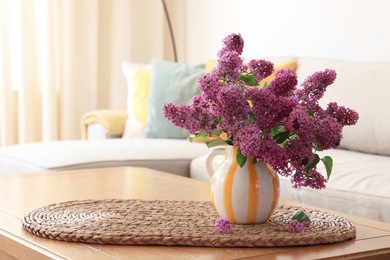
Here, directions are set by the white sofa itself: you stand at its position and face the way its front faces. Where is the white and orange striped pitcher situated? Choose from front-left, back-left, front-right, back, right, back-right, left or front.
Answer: front-left

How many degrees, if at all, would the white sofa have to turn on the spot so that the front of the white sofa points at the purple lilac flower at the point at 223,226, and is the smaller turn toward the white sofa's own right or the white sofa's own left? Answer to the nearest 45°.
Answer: approximately 45° to the white sofa's own left

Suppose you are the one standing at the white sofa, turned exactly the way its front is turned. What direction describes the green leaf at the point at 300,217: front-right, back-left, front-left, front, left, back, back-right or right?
front-left

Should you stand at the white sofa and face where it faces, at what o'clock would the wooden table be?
The wooden table is roughly at 11 o'clock from the white sofa.

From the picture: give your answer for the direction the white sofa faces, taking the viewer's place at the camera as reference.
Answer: facing the viewer and to the left of the viewer

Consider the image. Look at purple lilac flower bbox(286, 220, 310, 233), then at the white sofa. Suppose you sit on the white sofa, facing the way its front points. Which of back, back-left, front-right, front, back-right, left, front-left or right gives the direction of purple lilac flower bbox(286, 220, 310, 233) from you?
front-left
